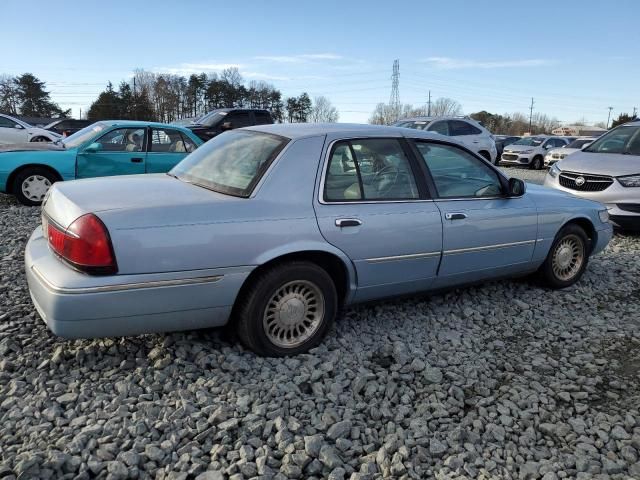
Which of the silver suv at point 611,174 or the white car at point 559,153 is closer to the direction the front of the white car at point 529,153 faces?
the silver suv

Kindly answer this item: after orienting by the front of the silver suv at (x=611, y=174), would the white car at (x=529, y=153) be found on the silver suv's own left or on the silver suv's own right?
on the silver suv's own right

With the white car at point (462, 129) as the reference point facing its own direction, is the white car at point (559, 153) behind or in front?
behind
